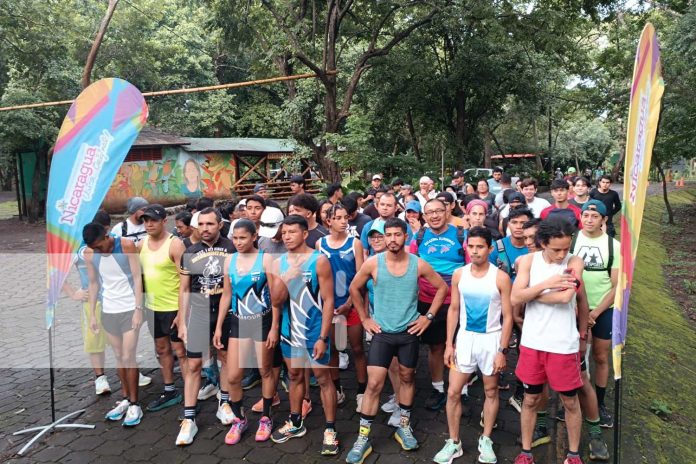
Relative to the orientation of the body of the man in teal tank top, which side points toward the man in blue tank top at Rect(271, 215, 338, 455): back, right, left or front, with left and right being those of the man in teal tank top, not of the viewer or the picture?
right

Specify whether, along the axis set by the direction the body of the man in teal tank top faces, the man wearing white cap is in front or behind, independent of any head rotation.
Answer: behind

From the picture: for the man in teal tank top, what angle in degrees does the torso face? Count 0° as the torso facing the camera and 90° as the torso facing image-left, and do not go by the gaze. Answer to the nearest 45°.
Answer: approximately 0°
